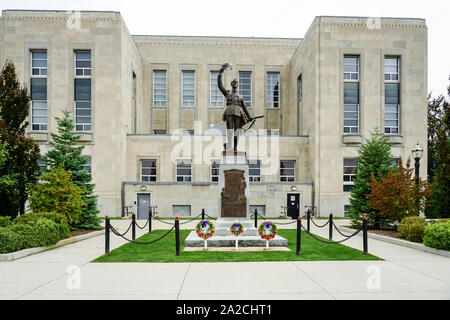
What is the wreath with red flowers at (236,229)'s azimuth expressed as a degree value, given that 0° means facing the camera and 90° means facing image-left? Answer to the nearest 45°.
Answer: approximately 0°

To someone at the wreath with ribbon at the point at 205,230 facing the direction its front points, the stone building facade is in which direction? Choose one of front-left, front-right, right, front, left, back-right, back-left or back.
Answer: back

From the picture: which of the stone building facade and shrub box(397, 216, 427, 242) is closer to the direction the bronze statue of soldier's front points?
the shrub

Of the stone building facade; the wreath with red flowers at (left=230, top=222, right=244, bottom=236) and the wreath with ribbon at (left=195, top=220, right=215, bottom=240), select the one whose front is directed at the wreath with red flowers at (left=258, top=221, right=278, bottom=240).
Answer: the stone building facade

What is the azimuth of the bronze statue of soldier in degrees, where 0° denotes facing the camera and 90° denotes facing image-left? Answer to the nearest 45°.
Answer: approximately 0°

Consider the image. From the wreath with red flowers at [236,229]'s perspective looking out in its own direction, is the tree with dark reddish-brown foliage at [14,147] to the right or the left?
on its right

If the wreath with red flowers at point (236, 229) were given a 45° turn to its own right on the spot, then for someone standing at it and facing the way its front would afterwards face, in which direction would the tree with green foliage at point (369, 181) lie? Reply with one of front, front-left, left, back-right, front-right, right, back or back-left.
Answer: back

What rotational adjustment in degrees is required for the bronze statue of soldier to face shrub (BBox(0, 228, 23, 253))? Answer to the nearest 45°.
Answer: approximately 45° to its right

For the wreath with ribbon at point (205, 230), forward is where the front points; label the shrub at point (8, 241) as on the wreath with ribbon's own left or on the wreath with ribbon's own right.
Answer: on the wreath with ribbon's own right
